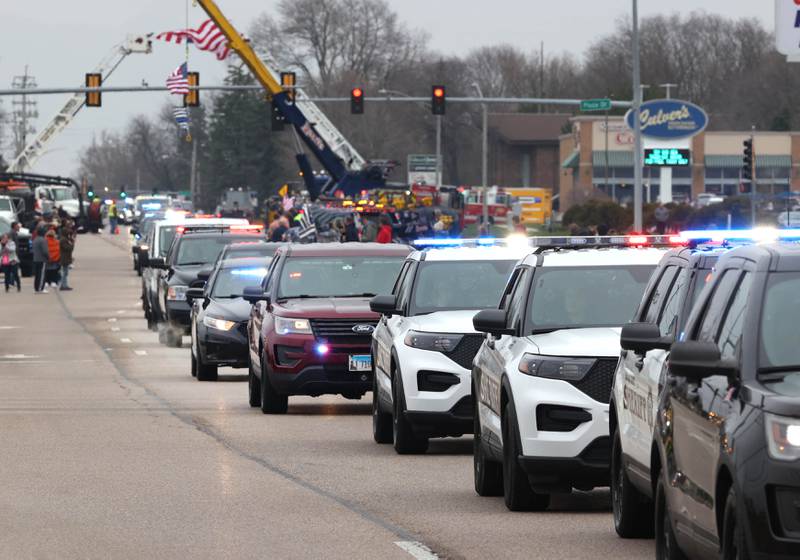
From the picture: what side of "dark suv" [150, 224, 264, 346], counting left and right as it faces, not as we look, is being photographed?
front

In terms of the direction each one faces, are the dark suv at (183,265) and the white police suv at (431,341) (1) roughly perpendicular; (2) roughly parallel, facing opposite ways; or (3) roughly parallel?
roughly parallel

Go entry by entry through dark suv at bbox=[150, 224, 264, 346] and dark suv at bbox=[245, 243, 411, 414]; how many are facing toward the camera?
2

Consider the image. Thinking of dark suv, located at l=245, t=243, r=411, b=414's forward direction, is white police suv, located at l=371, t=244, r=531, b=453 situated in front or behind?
in front

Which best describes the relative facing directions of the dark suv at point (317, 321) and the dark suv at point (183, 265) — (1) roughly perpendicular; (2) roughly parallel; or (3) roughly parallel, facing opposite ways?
roughly parallel

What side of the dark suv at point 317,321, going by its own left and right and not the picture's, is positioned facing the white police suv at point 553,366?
front

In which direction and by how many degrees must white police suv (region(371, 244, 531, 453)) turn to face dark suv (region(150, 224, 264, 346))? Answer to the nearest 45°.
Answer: approximately 180°

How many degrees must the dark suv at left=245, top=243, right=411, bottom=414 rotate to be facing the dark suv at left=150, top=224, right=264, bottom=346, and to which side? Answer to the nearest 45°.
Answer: approximately 180°

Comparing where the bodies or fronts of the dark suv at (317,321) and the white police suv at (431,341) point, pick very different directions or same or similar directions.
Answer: same or similar directions

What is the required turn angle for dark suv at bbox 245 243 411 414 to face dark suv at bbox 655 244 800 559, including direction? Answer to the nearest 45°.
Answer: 0° — it already faces it

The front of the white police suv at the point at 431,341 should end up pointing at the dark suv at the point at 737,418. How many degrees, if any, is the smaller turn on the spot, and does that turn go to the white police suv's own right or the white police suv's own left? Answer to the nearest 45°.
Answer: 0° — it already faces it

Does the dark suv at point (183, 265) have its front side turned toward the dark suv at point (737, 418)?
yes

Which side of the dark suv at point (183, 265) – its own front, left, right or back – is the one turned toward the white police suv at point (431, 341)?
front

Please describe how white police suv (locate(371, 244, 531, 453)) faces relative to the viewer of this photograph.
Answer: facing the viewer

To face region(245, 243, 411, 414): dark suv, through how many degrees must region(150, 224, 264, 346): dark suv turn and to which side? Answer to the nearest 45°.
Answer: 0° — it already faces it

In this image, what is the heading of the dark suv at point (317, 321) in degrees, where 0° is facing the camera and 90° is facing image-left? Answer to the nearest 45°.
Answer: approximately 0°

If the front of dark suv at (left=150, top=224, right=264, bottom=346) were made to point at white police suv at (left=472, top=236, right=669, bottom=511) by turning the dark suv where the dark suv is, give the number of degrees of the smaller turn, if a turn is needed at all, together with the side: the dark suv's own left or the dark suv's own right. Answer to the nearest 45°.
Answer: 0° — it already faces it
